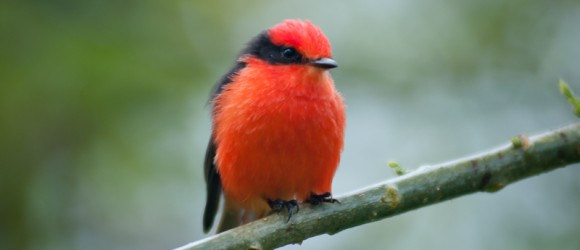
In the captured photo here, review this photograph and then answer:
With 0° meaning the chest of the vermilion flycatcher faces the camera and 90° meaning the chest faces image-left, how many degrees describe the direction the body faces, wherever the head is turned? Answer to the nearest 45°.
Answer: approximately 315°
